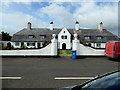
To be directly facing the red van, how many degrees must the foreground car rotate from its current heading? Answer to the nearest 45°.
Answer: approximately 90° to its right

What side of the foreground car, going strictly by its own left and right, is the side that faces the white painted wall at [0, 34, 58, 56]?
right

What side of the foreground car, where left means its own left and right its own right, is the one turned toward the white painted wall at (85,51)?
right

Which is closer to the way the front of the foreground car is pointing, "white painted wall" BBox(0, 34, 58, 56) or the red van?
the white painted wall

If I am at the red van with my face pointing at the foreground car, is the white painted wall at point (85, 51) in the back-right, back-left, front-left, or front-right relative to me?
back-right

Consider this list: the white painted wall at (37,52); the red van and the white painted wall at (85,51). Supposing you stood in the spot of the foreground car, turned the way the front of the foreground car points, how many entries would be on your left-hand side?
0

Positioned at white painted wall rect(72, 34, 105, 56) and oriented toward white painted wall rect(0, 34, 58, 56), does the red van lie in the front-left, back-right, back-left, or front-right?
back-left

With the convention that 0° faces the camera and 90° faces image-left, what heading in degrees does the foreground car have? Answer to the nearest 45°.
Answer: approximately 90°
